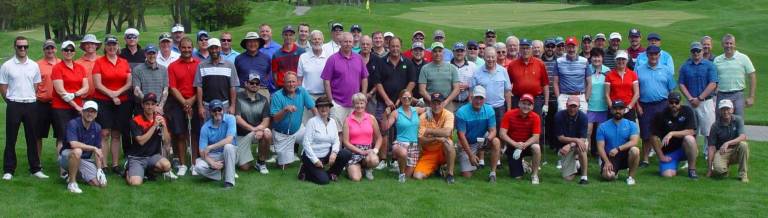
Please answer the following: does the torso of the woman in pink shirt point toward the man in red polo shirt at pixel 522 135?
no

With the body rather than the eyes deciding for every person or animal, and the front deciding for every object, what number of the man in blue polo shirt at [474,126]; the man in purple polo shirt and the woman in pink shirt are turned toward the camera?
3

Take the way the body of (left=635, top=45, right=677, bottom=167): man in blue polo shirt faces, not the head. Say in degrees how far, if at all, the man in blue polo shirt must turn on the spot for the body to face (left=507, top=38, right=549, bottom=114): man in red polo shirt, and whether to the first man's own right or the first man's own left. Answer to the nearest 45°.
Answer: approximately 90° to the first man's own right

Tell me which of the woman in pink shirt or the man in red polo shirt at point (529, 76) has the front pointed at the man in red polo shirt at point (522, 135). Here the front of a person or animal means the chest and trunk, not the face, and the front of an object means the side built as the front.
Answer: the man in red polo shirt at point (529, 76)

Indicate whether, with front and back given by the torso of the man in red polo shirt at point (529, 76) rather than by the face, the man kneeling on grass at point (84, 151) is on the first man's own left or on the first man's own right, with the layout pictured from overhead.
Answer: on the first man's own right

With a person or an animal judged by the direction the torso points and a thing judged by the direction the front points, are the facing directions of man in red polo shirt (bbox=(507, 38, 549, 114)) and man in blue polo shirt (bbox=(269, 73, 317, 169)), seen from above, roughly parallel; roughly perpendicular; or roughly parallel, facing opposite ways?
roughly parallel

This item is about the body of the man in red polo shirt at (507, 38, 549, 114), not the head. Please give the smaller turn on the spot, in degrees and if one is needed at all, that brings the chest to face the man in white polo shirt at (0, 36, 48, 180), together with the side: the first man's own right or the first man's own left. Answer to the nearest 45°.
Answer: approximately 45° to the first man's own right

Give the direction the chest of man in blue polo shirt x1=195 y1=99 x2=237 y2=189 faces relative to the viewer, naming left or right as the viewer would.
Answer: facing the viewer

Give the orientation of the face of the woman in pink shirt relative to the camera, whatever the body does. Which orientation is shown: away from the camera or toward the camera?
toward the camera

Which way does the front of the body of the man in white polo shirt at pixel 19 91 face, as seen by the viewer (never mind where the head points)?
toward the camera

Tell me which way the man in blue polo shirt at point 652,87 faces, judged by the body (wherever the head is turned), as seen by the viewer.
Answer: toward the camera

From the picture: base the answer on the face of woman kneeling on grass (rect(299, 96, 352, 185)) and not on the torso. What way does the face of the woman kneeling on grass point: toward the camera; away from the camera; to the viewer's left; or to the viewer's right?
toward the camera

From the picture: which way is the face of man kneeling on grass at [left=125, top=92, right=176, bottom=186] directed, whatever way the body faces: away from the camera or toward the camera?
toward the camera

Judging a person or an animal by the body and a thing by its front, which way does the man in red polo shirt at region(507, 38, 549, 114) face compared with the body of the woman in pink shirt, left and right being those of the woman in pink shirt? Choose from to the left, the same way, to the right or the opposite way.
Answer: the same way

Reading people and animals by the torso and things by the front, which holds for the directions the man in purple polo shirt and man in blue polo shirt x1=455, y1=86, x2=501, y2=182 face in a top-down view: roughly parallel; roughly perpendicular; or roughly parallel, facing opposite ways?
roughly parallel

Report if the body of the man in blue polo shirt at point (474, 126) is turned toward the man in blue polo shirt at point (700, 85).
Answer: no

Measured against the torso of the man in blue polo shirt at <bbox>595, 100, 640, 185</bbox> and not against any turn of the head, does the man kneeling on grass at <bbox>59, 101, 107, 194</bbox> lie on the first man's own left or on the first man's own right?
on the first man's own right

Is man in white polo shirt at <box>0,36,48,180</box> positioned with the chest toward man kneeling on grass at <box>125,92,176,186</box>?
no

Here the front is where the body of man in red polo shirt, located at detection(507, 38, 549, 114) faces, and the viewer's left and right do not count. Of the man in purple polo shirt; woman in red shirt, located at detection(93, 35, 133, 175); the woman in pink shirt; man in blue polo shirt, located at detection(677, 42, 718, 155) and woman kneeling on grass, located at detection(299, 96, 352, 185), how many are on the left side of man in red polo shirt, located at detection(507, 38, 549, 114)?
1
